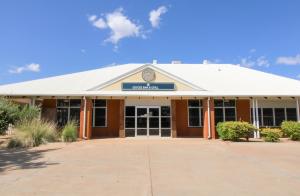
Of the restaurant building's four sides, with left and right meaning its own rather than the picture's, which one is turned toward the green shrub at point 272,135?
left

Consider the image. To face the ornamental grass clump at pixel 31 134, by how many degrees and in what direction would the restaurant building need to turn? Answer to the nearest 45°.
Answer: approximately 45° to its right

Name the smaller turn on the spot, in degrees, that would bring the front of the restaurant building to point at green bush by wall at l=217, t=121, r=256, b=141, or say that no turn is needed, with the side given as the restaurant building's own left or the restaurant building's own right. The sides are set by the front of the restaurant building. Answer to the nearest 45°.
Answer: approximately 45° to the restaurant building's own left

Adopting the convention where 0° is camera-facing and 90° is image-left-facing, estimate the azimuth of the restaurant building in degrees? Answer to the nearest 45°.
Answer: approximately 0°

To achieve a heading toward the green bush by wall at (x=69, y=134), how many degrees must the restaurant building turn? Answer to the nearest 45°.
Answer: approximately 45° to its right

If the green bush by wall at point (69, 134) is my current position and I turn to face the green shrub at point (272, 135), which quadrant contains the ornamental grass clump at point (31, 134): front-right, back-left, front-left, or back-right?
back-right

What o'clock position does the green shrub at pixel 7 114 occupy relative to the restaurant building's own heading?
The green shrub is roughly at 2 o'clock from the restaurant building.

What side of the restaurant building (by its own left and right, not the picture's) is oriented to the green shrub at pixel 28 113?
right
